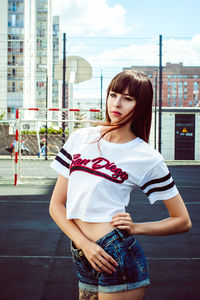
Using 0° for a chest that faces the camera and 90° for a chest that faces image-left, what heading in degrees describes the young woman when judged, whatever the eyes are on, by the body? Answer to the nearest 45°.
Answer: approximately 45°

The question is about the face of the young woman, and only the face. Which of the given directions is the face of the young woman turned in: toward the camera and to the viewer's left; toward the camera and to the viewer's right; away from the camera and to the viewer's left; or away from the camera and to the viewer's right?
toward the camera and to the viewer's left
